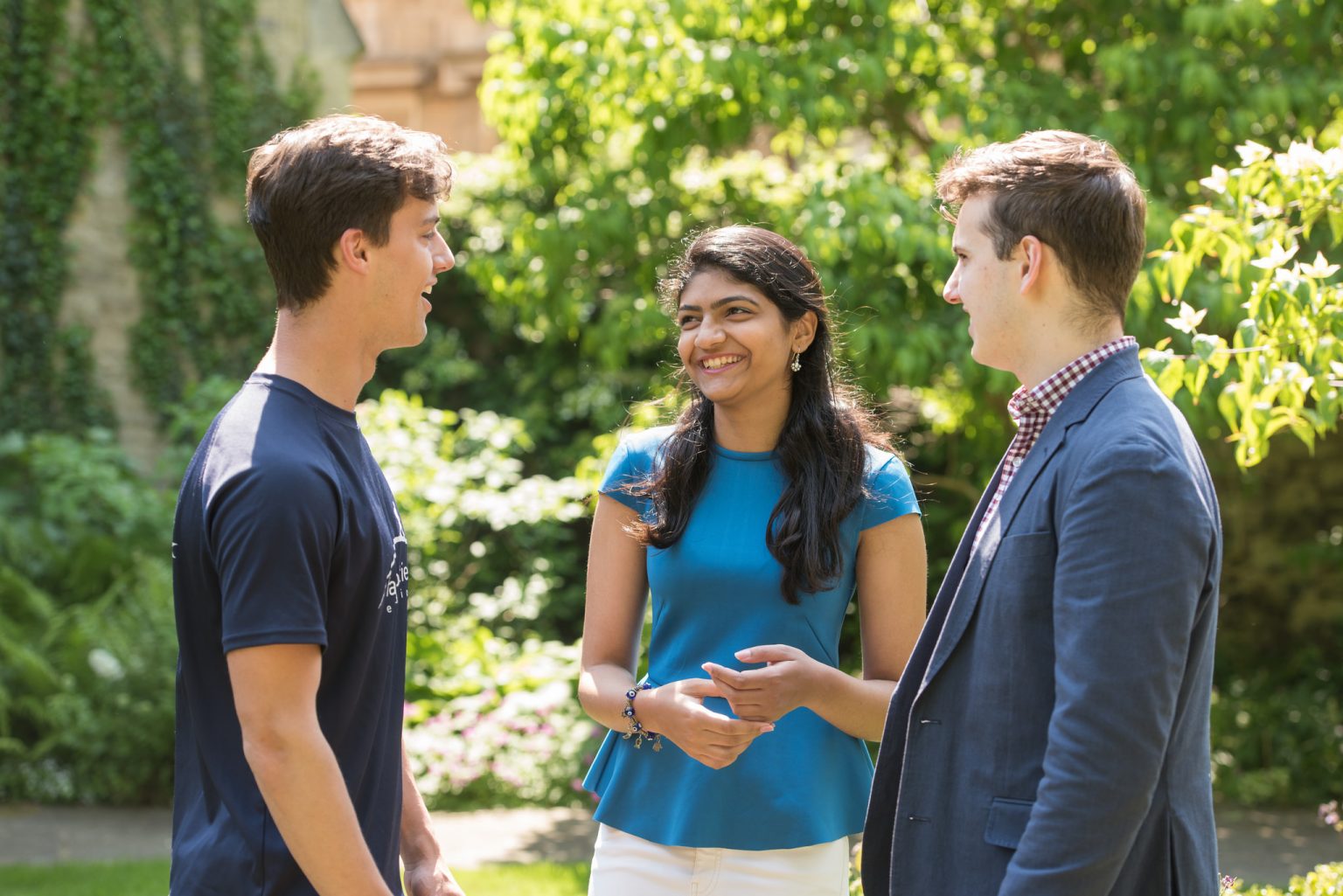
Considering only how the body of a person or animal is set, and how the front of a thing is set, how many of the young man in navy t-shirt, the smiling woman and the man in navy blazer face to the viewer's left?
1

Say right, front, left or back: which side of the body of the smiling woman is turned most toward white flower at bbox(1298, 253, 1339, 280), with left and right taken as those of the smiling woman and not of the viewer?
left

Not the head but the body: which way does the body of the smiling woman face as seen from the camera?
toward the camera

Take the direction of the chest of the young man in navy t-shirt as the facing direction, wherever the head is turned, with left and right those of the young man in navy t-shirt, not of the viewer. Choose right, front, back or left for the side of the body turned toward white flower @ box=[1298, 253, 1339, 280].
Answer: front

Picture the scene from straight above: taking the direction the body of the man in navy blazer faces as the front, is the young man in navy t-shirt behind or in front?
in front

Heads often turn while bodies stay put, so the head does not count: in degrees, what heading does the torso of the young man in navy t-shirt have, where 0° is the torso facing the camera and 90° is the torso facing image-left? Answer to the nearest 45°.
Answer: approximately 270°

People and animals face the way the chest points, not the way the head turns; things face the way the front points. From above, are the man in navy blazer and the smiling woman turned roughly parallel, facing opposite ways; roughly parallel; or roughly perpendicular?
roughly perpendicular

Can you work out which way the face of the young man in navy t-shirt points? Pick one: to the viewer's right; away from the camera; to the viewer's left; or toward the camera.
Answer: to the viewer's right

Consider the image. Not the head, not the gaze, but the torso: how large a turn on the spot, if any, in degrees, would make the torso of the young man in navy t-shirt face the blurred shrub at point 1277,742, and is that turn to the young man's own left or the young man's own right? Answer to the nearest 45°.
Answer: approximately 45° to the young man's own left

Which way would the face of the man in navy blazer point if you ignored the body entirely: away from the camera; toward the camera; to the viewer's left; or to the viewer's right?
to the viewer's left

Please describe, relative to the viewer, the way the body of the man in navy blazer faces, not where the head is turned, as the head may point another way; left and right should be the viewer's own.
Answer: facing to the left of the viewer

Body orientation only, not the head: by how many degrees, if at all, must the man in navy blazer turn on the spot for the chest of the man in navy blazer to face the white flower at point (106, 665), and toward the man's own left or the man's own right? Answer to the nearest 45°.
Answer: approximately 45° to the man's own right

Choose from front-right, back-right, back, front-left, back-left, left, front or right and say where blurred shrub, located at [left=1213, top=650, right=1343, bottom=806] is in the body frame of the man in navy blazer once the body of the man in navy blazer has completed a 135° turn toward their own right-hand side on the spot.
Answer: front-left

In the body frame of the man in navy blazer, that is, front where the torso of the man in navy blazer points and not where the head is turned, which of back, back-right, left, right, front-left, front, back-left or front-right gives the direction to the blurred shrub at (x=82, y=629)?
front-right
